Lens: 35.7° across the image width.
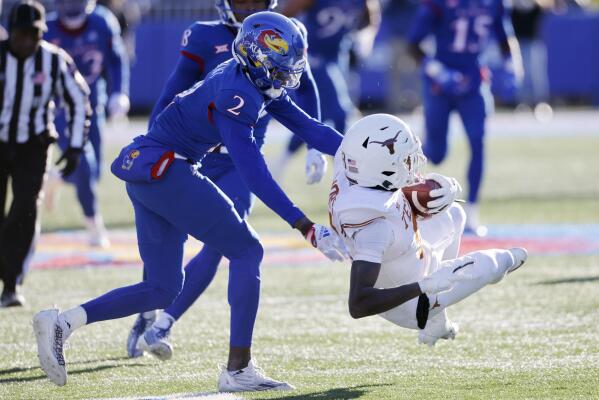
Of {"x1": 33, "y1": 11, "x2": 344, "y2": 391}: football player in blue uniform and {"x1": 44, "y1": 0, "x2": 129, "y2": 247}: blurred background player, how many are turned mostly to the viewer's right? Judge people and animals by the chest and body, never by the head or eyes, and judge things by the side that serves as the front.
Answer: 1

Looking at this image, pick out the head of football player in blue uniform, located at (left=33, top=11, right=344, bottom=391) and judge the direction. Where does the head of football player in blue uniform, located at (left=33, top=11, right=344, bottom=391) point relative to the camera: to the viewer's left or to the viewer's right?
to the viewer's right

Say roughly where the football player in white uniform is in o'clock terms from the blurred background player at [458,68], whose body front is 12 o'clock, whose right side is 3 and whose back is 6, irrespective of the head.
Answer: The football player in white uniform is roughly at 12 o'clock from the blurred background player.

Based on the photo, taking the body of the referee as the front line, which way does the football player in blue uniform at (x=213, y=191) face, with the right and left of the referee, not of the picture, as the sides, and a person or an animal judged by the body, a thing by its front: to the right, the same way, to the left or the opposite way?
to the left

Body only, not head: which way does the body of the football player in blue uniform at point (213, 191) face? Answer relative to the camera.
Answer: to the viewer's right
